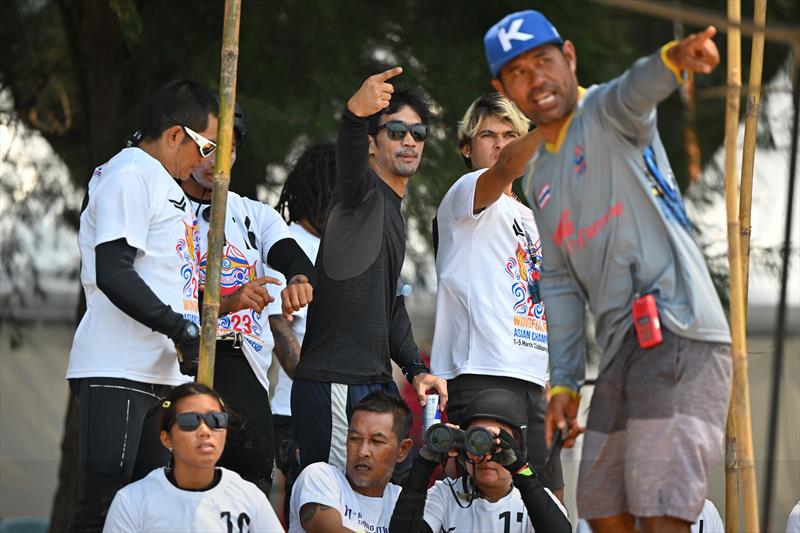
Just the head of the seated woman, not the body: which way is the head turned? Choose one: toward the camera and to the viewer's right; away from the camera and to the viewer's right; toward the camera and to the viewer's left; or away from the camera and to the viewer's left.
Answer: toward the camera and to the viewer's right

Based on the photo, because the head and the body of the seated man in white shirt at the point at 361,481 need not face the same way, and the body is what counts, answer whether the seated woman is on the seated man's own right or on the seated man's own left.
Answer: on the seated man's own right

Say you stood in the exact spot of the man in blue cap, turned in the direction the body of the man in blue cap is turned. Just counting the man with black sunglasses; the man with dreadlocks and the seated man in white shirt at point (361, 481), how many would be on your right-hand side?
3

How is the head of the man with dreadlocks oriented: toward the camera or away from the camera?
away from the camera

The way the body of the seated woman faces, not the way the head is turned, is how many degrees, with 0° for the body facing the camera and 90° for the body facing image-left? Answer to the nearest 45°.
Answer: approximately 0°

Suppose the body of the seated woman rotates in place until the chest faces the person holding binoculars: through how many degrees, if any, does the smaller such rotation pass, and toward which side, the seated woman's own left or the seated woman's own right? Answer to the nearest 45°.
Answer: approximately 90° to the seated woman's own left

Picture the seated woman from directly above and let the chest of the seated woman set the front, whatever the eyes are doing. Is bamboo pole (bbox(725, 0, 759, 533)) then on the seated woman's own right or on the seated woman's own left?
on the seated woman's own left
